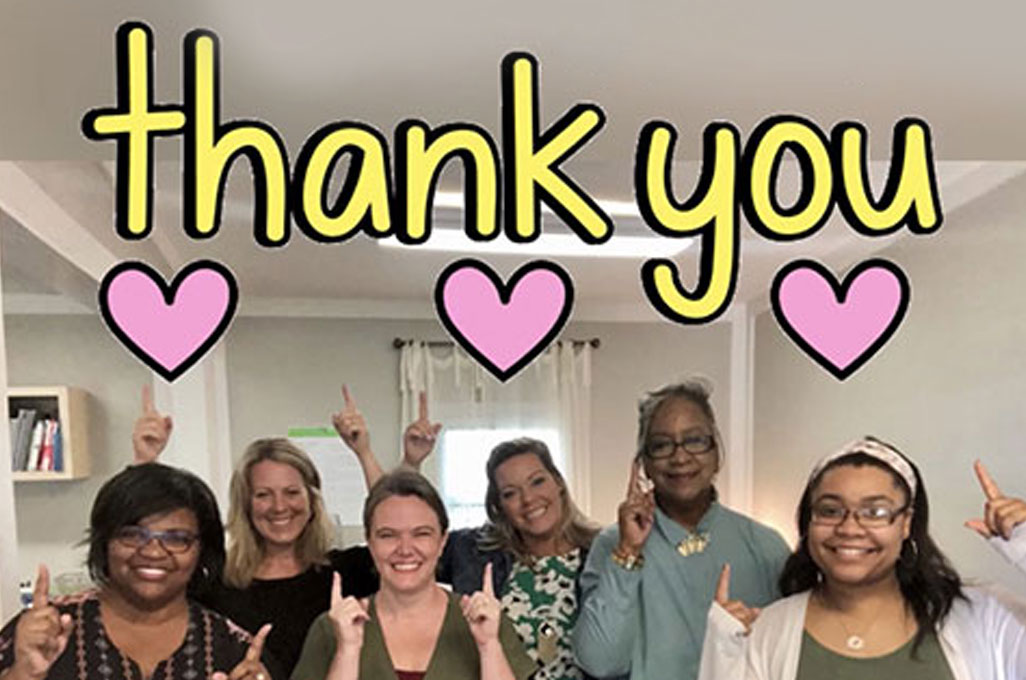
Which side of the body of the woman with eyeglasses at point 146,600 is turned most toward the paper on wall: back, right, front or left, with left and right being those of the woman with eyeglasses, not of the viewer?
back

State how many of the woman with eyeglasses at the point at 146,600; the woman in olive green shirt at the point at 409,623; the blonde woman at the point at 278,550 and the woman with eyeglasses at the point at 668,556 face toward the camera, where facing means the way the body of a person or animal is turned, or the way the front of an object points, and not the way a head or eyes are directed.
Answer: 4

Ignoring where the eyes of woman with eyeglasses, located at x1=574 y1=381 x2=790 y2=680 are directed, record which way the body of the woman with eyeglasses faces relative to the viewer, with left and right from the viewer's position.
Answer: facing the viewer

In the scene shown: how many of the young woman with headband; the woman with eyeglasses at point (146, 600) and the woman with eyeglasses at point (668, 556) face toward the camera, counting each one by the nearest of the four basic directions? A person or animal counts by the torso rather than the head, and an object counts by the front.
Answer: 3

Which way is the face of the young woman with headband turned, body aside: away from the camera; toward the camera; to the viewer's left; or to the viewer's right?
toward the camera

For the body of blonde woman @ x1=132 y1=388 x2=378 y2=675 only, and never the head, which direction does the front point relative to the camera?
toward the camera

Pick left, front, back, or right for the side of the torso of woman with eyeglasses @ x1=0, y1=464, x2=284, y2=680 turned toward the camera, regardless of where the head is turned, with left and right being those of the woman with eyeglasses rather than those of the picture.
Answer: front

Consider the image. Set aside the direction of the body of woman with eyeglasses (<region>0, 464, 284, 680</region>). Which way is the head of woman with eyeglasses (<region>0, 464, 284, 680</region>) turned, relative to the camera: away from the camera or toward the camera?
toward the camera

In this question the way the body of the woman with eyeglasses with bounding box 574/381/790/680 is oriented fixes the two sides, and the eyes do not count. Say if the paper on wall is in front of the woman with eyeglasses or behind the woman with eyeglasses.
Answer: behind

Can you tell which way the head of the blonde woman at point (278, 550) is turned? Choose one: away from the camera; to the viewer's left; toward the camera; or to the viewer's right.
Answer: toward the camera

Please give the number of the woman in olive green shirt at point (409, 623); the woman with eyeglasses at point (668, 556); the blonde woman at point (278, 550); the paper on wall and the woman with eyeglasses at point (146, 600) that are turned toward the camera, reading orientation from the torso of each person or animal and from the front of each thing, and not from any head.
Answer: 5

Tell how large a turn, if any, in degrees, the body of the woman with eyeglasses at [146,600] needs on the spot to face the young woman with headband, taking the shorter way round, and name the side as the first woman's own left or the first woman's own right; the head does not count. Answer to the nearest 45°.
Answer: approximately 45° to the first woman's own left

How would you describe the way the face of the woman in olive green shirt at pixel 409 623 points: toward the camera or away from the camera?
toward the camera

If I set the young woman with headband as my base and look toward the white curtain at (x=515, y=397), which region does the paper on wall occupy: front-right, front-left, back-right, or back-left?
front-left
